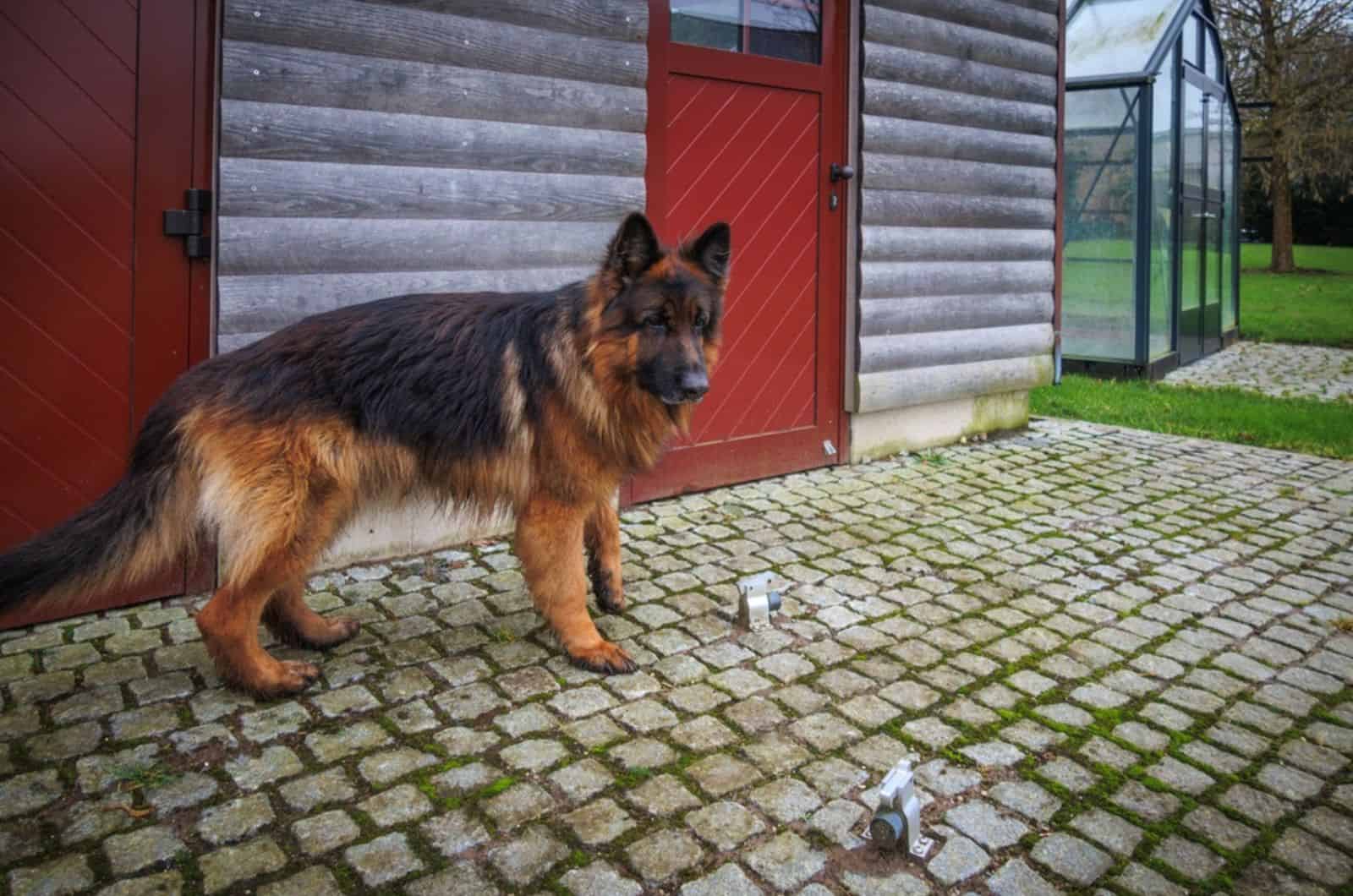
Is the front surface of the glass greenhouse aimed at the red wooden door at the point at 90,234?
no

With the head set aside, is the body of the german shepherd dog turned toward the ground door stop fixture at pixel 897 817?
no

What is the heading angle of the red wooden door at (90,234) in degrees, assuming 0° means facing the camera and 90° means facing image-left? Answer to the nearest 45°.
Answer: approximately 0°

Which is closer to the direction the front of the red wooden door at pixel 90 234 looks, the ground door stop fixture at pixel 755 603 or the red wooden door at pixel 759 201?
the ground door stop fixture

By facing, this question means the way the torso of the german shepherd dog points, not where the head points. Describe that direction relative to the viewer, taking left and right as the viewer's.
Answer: facing to the right of the viewer

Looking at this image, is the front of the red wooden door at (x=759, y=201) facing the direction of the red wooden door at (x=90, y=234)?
no

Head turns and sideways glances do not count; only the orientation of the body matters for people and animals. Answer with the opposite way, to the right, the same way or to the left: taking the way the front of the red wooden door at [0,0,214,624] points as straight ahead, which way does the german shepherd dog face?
to the left
